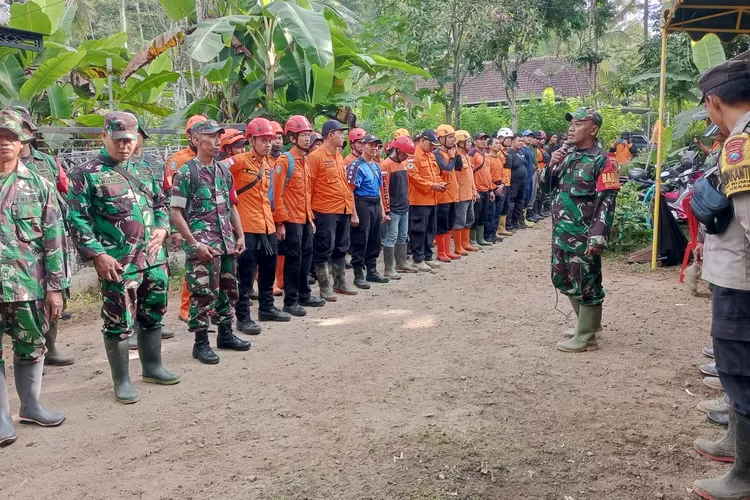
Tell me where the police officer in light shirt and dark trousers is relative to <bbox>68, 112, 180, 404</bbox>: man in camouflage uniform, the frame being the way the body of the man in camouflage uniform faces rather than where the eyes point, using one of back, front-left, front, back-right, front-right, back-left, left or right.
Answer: front

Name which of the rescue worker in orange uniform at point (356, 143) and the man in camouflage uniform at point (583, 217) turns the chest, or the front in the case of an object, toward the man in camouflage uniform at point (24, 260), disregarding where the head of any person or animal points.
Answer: the man in camouflage uniform at point (583, 217)

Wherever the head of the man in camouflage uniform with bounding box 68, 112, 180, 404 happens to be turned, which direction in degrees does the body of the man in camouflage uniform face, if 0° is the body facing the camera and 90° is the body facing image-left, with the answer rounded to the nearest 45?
approximately 315°

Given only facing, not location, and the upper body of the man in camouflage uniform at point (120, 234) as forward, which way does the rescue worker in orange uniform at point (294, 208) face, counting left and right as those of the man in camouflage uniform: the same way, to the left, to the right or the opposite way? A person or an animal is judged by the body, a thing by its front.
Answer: the same way

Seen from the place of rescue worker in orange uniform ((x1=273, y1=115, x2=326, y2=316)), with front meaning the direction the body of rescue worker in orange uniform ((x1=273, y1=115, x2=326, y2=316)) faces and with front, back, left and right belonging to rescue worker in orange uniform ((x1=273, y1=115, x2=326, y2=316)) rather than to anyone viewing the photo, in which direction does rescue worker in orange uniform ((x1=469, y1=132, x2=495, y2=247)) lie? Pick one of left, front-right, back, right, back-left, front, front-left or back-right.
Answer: left

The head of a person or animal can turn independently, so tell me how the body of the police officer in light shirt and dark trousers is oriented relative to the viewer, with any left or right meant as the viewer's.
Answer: facing to the left of the viewer

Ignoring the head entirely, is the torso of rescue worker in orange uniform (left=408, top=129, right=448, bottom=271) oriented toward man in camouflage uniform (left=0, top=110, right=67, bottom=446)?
no

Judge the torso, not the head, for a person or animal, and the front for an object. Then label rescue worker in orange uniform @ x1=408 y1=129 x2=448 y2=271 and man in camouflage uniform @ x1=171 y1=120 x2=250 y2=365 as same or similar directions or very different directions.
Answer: same or similar directions

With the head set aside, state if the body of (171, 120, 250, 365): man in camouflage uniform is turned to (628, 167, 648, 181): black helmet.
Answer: no

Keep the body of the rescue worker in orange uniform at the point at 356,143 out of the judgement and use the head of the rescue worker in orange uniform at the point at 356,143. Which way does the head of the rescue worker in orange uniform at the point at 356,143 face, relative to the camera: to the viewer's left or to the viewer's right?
to the viewer's right

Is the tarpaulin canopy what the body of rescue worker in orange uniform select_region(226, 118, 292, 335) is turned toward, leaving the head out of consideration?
no

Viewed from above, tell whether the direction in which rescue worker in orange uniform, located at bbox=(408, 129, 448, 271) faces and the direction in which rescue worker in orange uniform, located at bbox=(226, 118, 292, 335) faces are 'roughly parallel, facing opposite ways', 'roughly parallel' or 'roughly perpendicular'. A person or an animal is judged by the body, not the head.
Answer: roughly parallel

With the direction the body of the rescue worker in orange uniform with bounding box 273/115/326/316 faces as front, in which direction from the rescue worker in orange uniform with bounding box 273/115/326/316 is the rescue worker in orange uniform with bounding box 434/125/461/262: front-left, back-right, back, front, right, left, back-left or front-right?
left

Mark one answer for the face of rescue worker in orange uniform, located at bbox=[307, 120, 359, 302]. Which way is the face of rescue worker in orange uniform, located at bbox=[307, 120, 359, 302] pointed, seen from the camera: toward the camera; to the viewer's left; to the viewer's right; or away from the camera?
to the viewer's right

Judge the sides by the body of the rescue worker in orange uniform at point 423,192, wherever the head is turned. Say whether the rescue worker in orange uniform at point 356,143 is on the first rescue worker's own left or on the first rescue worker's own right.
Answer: on the first rescue worker's own right

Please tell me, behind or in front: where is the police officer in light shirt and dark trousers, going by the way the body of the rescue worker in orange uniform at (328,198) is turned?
in front

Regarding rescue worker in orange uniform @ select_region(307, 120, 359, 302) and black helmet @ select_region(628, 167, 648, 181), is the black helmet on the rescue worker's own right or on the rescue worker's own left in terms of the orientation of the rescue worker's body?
on the rescue worker's own left

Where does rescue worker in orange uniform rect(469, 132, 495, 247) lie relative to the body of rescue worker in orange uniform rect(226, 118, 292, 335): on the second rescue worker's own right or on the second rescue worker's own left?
on the second rescue worker's own left

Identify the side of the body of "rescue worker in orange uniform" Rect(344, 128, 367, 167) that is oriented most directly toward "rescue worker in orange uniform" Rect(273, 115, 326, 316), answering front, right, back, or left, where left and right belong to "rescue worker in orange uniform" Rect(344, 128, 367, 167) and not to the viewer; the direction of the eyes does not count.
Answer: right

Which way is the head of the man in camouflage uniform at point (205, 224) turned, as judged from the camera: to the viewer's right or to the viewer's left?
to the viewer's right
